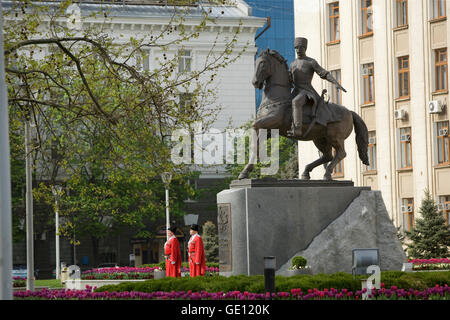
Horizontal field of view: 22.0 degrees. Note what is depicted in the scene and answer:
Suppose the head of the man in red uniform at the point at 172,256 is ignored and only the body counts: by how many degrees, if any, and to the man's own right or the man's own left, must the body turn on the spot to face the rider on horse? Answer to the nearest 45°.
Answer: approximately 135° to the man's own left

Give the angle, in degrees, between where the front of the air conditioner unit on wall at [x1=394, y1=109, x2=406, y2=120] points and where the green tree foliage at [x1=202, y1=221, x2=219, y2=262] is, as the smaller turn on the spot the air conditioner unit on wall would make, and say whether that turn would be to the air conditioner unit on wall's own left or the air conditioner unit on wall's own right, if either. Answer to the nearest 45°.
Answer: approximately 90° to the air conditioner unit on wall's own right
